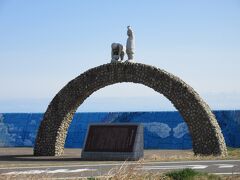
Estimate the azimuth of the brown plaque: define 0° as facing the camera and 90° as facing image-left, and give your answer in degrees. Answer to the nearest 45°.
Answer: approximately 0°

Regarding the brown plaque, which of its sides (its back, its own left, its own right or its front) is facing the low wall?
back
